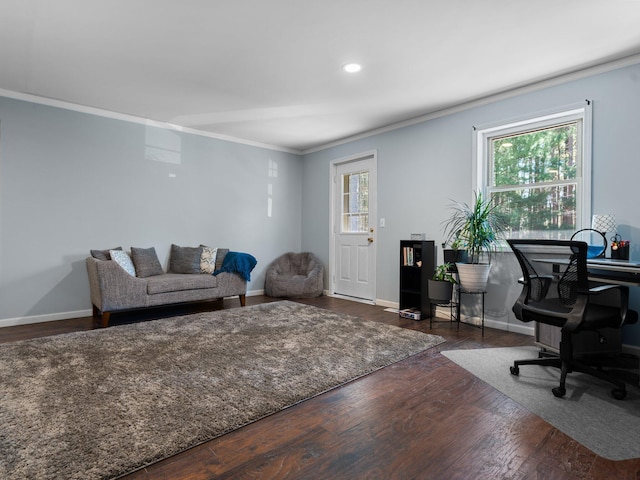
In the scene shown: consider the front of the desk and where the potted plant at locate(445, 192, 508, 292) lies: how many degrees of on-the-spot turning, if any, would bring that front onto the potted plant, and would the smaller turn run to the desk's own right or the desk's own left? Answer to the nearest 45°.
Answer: approximately 90° to the desk's own right

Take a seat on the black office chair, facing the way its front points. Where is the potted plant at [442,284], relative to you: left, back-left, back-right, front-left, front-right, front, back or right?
left

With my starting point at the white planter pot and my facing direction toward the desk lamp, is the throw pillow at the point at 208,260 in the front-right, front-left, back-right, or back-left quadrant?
back-right

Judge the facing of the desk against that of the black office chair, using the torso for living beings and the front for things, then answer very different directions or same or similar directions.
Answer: very different directions

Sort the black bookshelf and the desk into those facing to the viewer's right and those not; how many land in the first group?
0

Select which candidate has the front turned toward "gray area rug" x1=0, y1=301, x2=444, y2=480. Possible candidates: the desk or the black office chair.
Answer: the desk

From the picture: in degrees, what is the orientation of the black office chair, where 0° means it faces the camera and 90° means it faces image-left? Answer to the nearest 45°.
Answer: approximately 225°

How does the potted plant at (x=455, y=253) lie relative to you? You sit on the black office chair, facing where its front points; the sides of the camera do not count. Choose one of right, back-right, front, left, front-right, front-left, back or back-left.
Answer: left

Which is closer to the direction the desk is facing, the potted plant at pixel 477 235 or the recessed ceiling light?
the recessed ceiling light

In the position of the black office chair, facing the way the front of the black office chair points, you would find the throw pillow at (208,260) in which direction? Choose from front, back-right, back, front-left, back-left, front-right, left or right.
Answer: back-left

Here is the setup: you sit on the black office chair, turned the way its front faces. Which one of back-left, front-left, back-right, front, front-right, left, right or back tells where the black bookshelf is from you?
left

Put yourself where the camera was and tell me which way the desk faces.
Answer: facing the viewer and to the left of the viewer
